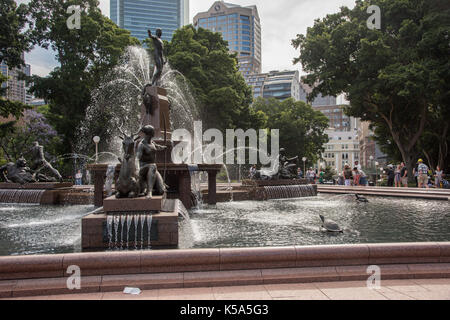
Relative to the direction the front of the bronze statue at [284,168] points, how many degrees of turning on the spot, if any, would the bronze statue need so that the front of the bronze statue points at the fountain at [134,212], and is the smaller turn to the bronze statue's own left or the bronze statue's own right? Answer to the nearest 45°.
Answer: approximately 90° to the bronze statue's own right

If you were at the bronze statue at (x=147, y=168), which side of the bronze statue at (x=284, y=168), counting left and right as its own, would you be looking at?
right

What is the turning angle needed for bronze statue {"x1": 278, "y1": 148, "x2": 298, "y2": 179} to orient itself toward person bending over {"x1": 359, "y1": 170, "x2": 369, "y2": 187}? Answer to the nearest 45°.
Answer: approximately 45° to its left

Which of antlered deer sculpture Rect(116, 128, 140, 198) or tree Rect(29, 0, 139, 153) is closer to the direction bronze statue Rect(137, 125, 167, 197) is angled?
the antlered deer sculpture

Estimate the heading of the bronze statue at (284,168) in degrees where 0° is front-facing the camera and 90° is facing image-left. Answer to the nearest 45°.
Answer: approximately 270°

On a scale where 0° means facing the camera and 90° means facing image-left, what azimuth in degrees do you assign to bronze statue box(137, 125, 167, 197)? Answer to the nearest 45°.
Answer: approximately 315°

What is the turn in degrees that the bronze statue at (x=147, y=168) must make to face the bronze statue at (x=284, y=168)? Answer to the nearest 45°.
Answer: approximately 90° to its left

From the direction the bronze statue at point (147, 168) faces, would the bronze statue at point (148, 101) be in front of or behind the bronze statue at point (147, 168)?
behind

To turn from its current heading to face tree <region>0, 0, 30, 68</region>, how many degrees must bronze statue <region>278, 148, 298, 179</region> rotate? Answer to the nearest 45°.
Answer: approximately 180°
